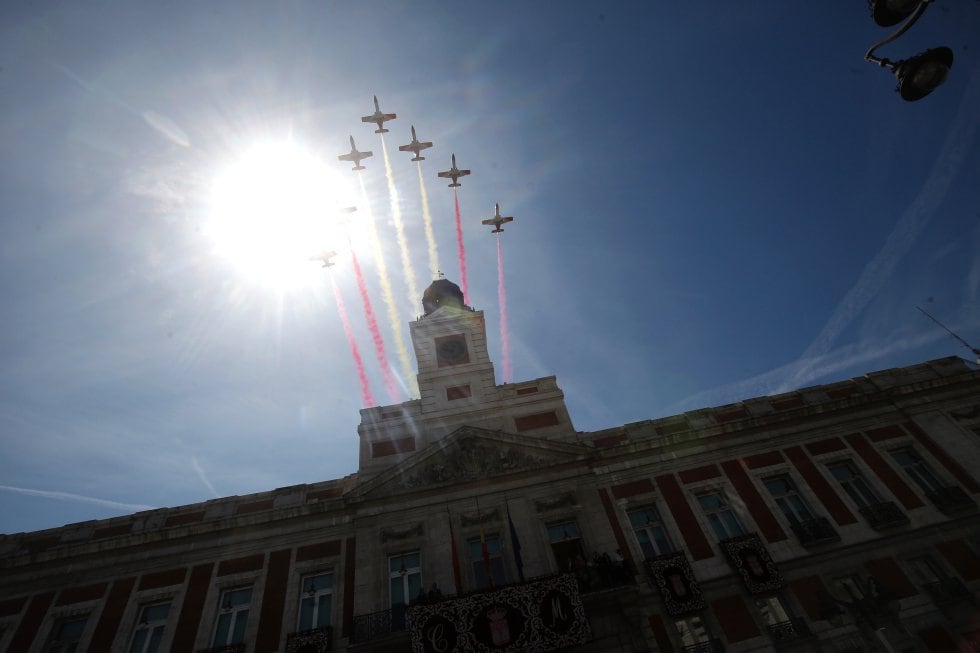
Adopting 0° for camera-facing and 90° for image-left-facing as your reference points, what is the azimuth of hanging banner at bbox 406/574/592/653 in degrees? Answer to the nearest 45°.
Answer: approximately 0°

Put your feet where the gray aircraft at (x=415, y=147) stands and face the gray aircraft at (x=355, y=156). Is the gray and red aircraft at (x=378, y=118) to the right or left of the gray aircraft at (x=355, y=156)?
left

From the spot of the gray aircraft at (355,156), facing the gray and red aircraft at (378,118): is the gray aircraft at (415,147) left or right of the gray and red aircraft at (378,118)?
left
